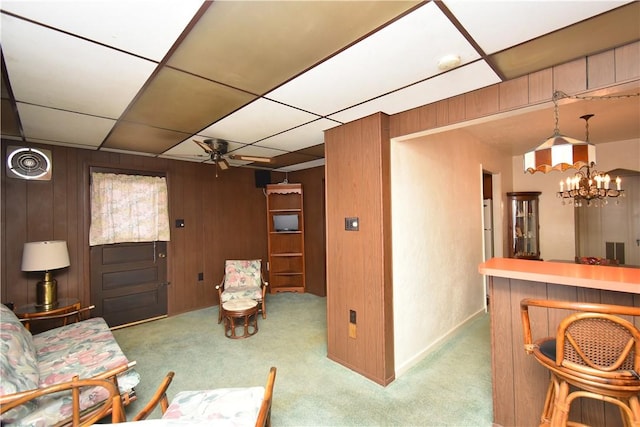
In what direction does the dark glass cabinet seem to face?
toward the camera

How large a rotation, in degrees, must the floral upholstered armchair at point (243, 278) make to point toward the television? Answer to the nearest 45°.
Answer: approximately 135° to its left

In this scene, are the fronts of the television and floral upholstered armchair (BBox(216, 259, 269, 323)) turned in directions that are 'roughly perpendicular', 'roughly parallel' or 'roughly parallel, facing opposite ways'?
roughly parallel

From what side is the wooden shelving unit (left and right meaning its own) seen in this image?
front

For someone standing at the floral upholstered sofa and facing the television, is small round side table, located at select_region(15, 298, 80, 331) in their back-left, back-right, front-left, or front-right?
front-left

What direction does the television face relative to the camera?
toward the camera

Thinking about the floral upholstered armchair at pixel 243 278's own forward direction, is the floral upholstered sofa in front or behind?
in front

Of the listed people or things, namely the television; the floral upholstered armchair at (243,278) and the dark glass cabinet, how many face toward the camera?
3

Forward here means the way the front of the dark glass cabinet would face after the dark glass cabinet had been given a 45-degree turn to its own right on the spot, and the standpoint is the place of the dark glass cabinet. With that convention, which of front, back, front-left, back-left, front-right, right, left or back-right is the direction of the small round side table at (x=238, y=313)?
front

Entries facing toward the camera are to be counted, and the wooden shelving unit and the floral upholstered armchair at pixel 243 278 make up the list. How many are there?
2

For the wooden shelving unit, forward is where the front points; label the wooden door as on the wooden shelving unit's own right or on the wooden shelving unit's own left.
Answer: on the wooden shelving unit's own right

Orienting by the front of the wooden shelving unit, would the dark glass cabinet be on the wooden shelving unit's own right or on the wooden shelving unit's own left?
on the wooden shelving unit's own left

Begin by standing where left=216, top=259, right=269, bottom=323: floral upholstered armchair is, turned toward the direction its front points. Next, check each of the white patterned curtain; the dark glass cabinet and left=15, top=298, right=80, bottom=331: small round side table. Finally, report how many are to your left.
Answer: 1

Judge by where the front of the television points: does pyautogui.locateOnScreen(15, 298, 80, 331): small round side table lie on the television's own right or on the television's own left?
on the television's own right

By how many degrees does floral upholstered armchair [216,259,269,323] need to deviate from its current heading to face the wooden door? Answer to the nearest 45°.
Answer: approximately 90° to its right

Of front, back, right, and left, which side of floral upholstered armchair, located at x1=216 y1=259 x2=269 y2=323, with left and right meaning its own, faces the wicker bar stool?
front
